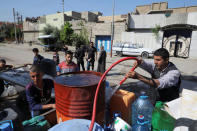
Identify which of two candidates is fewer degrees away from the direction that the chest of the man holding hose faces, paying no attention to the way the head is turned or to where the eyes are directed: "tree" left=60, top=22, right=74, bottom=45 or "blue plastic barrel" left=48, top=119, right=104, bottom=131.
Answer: the blue plastic barrel

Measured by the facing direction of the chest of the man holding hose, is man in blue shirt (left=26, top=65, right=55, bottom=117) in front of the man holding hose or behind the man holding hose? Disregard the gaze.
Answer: in front

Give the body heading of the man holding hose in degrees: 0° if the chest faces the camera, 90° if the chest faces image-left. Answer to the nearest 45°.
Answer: approximately 45°

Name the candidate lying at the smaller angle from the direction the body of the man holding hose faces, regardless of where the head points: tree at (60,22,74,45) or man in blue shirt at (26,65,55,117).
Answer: the man in blue shirt

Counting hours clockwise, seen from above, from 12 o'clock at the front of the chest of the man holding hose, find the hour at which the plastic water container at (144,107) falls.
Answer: The plastic water container is roughly at 11 o'clock from the man holding hose.

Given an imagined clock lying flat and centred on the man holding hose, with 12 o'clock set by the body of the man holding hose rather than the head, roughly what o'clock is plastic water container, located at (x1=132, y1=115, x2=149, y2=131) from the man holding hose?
The plastic water container is roughly at 11 o'clock from the man holding hose.

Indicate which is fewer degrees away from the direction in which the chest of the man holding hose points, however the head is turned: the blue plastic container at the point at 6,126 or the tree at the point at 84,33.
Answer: the blue plastic container

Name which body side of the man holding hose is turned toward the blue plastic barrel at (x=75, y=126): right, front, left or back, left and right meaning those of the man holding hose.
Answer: front

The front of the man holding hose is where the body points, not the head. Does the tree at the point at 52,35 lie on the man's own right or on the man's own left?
on the man's own right

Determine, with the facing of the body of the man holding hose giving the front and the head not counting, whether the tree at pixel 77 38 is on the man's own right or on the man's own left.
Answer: on the man's own right
